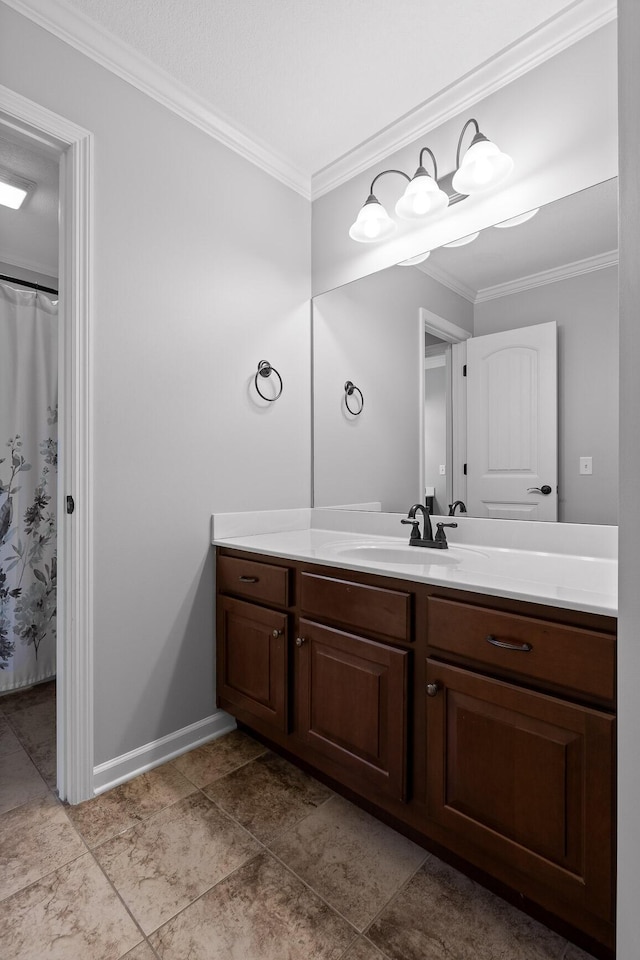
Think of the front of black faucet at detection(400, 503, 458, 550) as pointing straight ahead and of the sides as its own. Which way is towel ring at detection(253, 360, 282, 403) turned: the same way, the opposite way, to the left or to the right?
to the left

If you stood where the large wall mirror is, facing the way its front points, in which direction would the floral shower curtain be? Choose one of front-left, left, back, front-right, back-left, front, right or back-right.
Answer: front-right

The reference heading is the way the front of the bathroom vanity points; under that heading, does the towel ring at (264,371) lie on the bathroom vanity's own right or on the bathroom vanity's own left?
on the bathroom vanity's own right

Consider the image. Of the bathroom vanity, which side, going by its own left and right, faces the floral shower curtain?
right

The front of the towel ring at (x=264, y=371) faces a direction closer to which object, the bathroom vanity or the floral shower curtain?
the bathroom vanity

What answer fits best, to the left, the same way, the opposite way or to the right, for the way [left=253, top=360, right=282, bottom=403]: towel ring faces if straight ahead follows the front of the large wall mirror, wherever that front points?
to the left

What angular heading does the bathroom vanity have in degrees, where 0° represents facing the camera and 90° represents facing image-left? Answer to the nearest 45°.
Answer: approximately 45°

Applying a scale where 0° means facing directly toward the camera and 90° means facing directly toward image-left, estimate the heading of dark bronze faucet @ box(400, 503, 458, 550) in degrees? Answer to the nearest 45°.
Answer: approximately 45°

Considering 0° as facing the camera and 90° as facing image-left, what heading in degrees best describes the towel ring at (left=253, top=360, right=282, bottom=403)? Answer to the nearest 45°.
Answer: approximately 315°

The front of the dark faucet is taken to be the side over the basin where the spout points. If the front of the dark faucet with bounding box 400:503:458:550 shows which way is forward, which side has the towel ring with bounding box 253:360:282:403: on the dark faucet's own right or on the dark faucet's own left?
on the dark faucet's own right

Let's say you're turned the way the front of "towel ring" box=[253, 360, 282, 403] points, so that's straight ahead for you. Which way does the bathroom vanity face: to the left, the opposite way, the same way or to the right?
to the right

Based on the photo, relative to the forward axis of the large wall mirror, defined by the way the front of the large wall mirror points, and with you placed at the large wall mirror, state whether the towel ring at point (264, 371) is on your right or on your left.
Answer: on your right

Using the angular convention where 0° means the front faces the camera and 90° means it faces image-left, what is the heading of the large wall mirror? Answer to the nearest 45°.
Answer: approximately 45°
